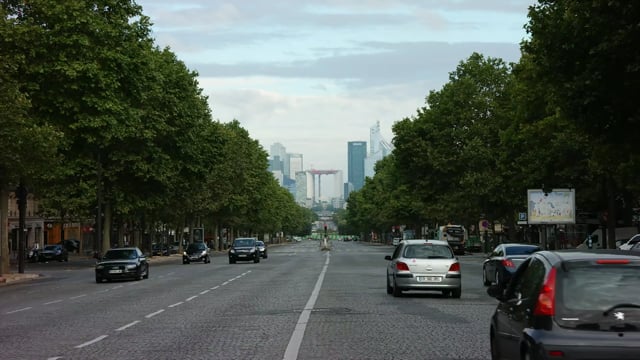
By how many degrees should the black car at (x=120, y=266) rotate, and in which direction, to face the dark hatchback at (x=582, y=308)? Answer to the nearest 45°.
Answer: approximately 45° to its left

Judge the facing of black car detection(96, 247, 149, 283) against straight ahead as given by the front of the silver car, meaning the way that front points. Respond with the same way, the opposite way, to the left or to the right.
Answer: the opposite way

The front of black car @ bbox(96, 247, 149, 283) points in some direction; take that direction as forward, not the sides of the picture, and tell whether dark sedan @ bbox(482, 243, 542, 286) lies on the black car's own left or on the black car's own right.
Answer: on the black car's own left

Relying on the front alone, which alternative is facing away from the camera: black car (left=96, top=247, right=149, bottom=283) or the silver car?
the silver car

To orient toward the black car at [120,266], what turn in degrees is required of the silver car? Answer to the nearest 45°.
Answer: approximately 45° to its left

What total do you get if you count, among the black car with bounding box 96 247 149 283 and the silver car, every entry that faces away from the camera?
1

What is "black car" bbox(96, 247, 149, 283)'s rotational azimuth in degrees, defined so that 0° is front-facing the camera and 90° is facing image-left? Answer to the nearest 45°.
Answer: approximately 45°

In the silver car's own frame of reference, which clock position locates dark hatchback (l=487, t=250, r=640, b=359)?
The dark hatchback is roughly at 6 o'clock from the silver car.

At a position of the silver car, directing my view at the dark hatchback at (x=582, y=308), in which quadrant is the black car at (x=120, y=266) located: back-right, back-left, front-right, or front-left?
back-right

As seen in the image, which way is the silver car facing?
away from the camera

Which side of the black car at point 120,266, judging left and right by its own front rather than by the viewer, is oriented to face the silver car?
left

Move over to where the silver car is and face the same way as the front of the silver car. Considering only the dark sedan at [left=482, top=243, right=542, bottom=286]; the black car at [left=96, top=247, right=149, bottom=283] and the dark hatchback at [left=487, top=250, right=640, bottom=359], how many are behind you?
1
